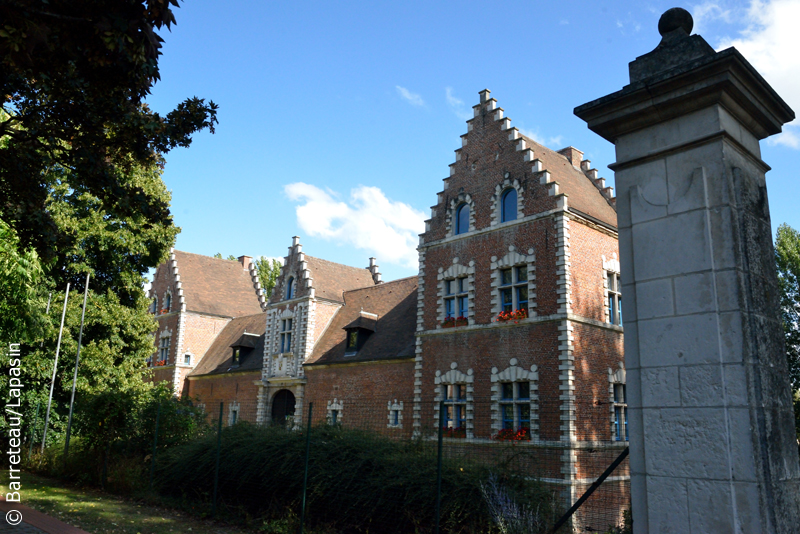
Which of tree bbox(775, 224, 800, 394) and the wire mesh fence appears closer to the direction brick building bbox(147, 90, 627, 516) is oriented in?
the wire mesh fence

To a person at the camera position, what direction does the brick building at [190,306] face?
facing the viewer and to the left of the viewer

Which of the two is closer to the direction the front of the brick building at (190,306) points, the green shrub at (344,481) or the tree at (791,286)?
the green shrub

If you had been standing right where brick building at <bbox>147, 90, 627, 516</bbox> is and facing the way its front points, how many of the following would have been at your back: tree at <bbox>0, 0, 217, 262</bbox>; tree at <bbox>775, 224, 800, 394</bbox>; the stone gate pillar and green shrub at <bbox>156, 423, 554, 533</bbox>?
1

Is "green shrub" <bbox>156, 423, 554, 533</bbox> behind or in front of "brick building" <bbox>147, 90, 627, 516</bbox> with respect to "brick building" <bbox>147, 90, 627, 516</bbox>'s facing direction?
in front

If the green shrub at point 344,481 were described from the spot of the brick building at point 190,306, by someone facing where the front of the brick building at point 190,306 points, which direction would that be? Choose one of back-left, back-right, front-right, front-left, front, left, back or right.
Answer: front-left

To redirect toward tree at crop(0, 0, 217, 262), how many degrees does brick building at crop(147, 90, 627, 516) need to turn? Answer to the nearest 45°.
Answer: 0° — it already faces it

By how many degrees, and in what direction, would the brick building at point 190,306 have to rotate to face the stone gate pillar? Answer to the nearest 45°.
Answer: approximately 45° to its left

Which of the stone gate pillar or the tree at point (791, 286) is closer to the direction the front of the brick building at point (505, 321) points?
the stone gate pillar

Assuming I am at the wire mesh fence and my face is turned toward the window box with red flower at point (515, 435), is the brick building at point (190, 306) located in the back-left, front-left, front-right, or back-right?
front-left

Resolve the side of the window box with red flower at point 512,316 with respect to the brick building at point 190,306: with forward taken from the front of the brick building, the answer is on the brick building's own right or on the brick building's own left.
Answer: on the brick building's own left
